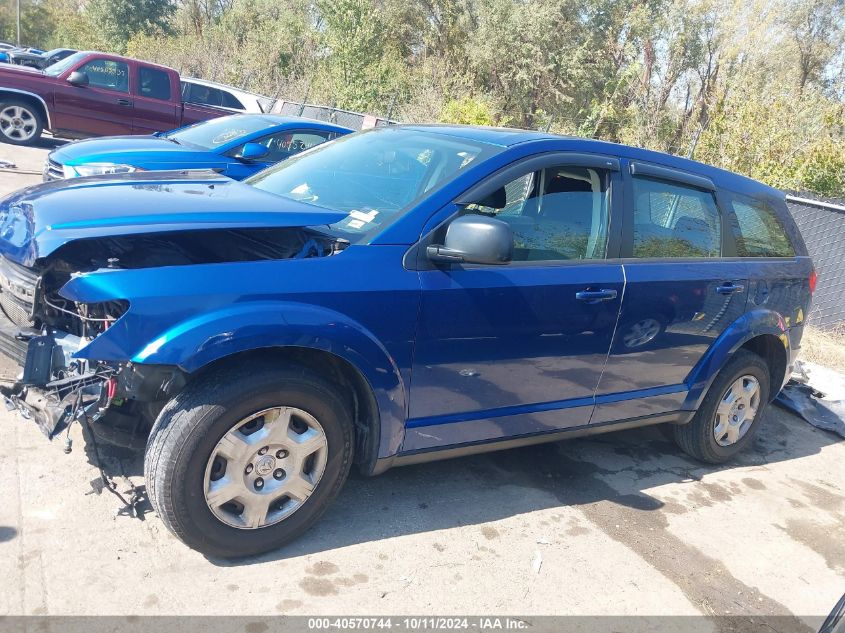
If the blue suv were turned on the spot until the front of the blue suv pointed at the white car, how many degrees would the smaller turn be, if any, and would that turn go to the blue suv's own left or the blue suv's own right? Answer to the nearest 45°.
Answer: approximately 135° to the blue suv's own right

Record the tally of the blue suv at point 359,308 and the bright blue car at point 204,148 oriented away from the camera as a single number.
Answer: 0

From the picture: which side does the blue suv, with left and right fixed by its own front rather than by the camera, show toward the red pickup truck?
right

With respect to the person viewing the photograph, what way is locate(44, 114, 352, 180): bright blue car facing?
facing the viewer and to the left of the viewer

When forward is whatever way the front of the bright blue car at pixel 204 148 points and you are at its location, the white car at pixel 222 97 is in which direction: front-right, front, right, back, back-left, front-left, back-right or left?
back-right

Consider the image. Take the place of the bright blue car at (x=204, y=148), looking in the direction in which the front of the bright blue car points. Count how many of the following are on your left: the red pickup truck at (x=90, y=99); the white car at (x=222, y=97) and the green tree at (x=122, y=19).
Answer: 0

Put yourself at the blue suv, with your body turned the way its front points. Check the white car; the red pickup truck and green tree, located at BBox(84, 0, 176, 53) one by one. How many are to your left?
0

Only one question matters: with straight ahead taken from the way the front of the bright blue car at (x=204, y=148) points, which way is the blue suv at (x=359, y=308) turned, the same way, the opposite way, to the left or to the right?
the same way

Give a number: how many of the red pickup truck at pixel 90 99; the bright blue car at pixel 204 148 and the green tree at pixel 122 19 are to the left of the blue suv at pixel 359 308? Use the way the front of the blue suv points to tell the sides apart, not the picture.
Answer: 0
